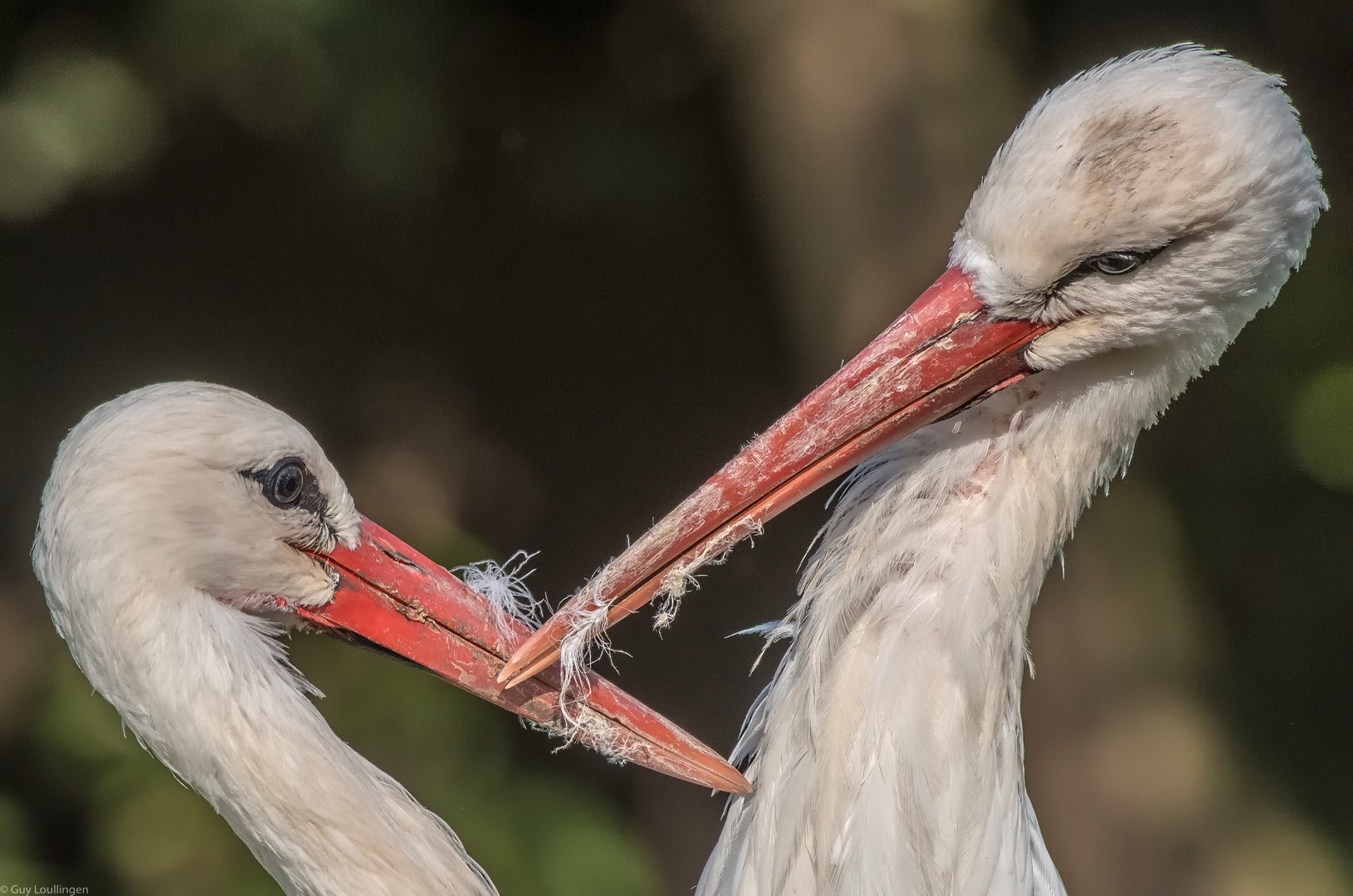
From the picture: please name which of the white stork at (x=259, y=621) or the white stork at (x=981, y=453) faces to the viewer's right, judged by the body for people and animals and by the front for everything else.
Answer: the white stork at (x=259, y=621)

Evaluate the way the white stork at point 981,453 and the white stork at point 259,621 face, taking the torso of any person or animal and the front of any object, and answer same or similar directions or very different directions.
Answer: very different directions

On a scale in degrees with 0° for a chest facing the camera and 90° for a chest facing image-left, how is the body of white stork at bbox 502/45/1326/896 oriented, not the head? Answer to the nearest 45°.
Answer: approximately 45°

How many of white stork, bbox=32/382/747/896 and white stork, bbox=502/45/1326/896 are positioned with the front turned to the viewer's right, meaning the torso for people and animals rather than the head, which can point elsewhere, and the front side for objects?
1

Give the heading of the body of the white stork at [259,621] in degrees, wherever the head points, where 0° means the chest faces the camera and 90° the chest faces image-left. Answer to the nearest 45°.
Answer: approximately 270°
